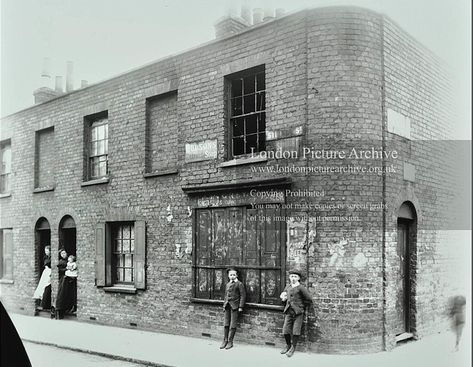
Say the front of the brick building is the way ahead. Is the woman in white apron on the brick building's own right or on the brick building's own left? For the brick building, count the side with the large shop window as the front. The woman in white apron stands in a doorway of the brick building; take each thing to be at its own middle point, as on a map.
on the brick building's own right

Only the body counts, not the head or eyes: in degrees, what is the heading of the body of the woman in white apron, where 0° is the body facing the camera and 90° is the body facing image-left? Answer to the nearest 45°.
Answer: approximately 45°

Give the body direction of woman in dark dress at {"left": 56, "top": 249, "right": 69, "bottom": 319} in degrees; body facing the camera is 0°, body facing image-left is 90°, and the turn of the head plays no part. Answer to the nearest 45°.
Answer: approximately 45°

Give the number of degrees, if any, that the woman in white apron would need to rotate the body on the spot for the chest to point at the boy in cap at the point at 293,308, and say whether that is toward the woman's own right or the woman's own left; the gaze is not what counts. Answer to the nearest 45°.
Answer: approximately 90° to the woman's own left

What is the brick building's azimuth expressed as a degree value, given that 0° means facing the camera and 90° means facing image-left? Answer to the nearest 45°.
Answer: approximately 45°
